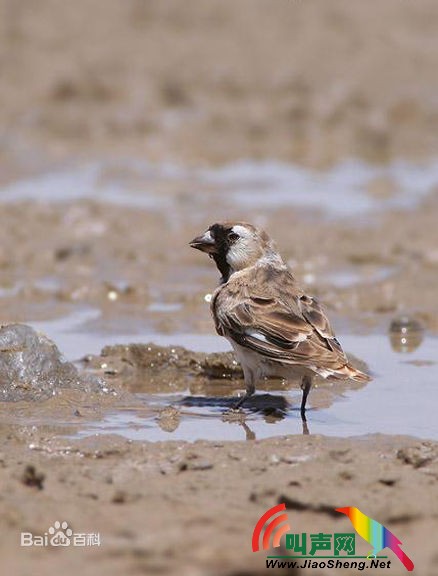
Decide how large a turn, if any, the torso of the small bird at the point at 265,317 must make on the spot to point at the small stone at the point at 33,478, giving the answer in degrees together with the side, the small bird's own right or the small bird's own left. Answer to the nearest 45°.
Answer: approximately 45° to the small bird's own left

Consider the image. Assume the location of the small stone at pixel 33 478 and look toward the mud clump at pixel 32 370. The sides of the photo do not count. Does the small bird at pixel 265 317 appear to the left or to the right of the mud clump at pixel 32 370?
right

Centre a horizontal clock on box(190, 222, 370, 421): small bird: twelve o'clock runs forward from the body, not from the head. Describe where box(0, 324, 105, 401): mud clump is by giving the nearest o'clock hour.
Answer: The mud clump is roughly at 12 o'clock from the small bird.

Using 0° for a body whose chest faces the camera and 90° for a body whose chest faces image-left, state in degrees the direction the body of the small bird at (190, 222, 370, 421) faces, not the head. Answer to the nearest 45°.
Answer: approximately 90°
